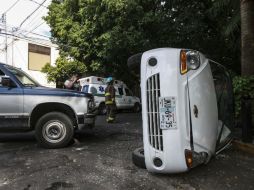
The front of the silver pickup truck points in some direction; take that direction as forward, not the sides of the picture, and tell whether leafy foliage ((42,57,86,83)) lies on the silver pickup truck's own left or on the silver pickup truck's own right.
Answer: on the silver pickup truck's own left

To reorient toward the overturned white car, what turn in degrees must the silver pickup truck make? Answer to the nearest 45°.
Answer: approximately 45° to its right

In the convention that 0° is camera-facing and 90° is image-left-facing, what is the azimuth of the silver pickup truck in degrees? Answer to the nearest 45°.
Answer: approximately 270°

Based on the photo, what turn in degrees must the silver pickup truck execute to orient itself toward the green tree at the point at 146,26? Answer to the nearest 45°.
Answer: approximately 45° to its left

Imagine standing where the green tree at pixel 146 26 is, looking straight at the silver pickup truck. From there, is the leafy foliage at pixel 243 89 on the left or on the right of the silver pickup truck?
left
